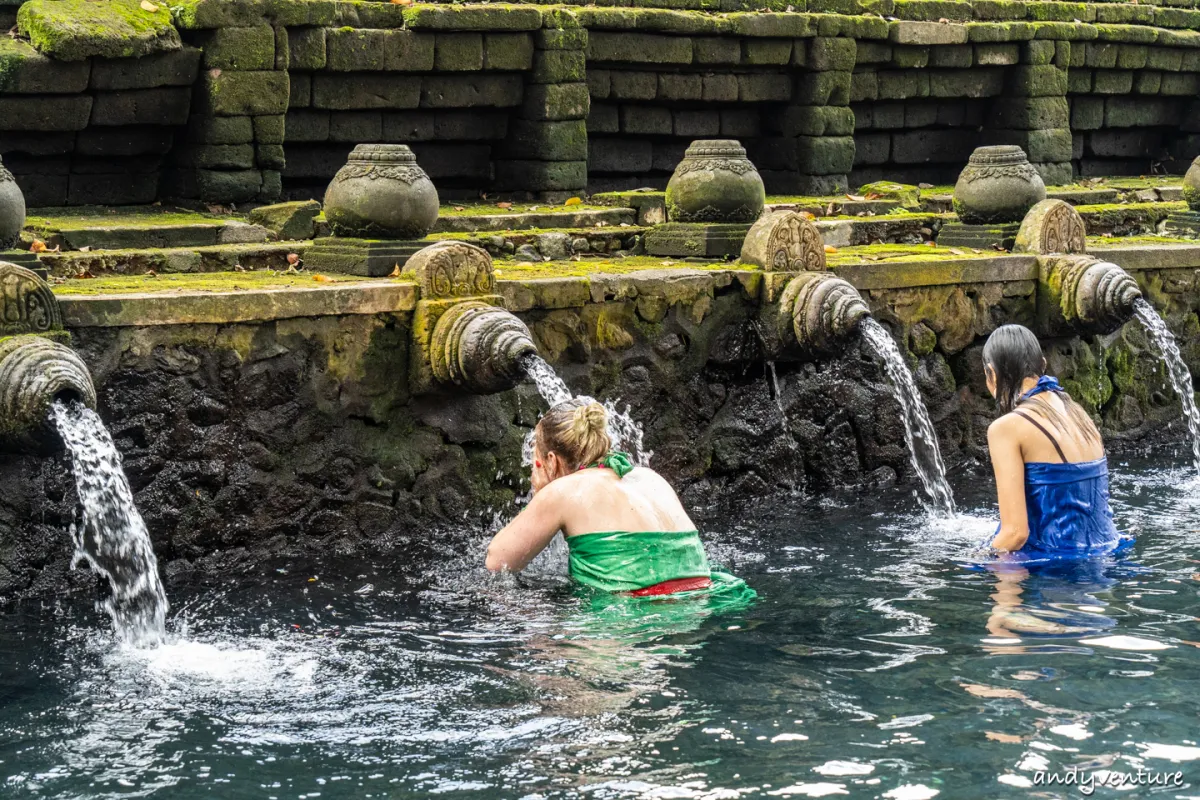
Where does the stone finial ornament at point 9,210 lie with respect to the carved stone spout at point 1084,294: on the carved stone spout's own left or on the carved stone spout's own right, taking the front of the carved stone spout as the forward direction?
on the carved stone spout's own right

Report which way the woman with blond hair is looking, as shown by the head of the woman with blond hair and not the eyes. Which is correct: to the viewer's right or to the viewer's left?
to the viewer's left

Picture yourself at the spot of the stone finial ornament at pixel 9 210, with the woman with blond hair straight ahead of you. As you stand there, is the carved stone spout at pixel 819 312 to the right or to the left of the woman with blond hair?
left

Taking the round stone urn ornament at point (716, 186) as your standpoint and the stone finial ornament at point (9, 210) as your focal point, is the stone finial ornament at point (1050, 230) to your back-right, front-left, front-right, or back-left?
back-left

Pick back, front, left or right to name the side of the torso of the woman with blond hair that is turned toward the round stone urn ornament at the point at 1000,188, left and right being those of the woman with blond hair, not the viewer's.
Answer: right

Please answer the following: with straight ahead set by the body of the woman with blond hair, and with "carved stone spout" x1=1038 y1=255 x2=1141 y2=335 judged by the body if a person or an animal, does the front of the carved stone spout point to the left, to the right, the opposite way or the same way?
the opposite way

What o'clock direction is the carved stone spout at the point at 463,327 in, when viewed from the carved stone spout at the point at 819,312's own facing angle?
the carved stone spout at the point at 463,327 is roughly at 3 o'clock from the carved stone spout at the point at 819,312.

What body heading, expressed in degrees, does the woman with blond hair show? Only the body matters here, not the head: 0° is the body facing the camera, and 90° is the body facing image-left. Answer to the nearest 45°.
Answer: approximately 135°

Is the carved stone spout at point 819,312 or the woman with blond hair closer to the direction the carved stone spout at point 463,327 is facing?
the woman with blond hair

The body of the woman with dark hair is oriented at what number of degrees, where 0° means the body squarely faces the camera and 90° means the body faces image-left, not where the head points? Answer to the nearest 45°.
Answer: approximately 135°

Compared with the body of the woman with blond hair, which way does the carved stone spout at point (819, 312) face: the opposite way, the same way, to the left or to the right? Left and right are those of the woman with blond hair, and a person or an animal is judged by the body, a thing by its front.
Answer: the opposite way

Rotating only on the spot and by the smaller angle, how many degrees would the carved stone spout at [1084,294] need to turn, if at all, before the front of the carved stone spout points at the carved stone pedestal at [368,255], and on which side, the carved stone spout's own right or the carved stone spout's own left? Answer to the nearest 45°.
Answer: approximately 90° to the carved stone spout's own right

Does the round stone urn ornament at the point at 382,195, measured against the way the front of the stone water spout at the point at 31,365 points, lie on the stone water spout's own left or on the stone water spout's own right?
on the stone water spout's own left
